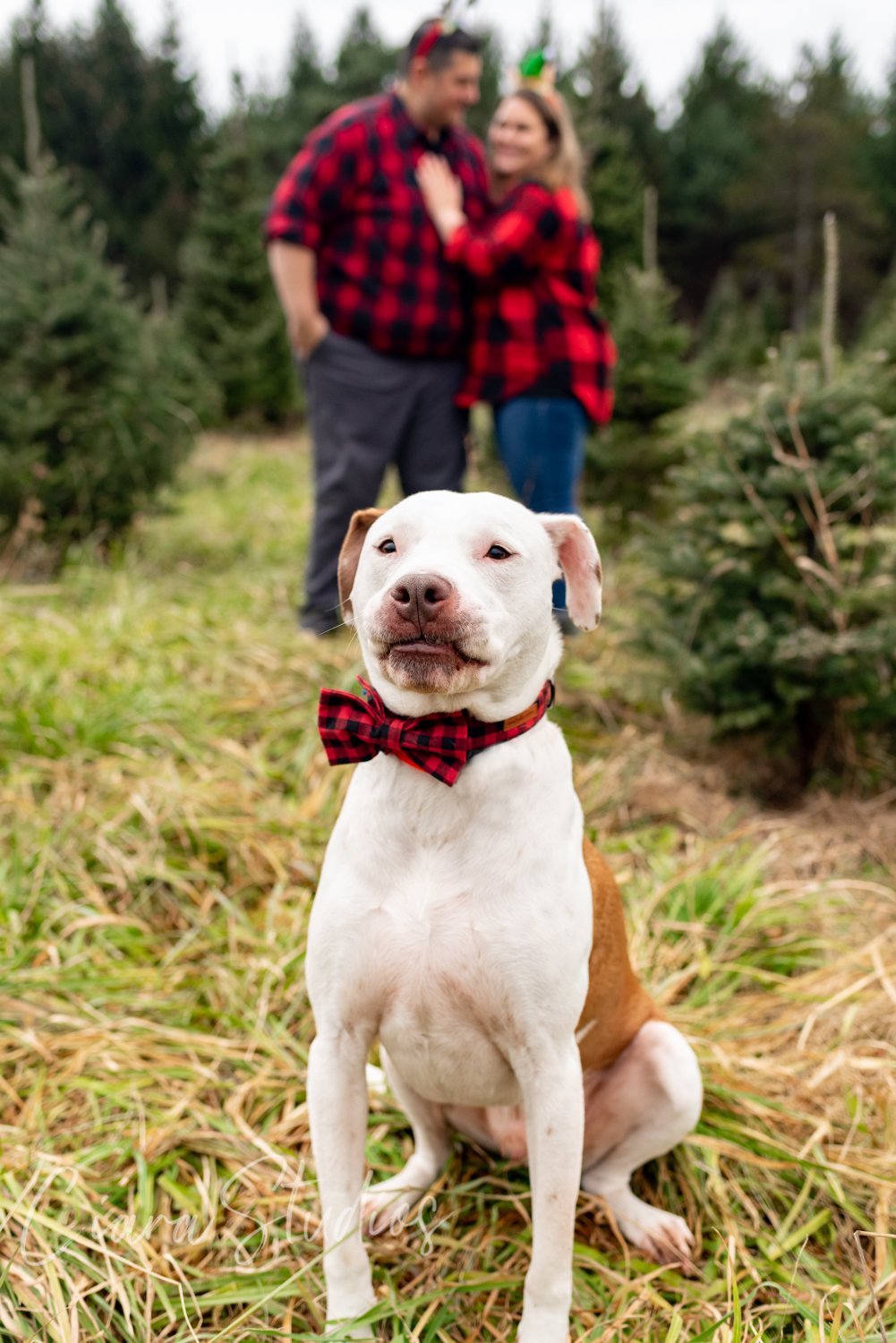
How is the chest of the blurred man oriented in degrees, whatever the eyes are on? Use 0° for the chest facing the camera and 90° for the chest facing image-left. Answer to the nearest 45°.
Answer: approximately 315°

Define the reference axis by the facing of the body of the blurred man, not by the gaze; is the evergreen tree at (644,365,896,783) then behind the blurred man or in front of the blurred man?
in front

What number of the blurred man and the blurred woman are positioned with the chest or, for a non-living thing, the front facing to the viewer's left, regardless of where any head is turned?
1

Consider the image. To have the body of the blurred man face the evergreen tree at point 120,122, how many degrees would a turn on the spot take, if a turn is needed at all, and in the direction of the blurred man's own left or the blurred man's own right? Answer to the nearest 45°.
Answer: approximately 135° to the blurred man's own left

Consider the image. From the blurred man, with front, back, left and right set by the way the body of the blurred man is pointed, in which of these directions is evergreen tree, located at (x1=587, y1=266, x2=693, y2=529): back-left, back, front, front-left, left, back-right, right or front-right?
left

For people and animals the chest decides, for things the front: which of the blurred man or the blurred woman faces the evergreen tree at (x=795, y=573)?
the blurred man

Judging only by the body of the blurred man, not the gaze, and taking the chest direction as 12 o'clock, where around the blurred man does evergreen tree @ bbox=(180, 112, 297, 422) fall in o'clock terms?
The evergreen tree is roughly at 7 o'clock from the blurred man.

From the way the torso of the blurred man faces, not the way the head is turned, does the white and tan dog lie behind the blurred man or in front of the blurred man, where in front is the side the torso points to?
in front

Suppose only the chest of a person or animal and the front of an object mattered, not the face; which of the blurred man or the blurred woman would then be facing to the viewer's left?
the blurred woman

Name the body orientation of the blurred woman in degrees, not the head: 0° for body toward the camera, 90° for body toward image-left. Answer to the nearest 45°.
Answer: approximately 90°

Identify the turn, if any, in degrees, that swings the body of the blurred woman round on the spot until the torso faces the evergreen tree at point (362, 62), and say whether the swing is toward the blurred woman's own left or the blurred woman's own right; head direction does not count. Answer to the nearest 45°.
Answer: approximately 90° to the blurred woman's own right

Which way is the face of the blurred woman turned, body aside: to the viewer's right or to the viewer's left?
to the viewer's left
